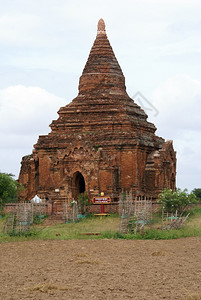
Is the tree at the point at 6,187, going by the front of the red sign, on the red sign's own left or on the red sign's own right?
on the red sign's own right

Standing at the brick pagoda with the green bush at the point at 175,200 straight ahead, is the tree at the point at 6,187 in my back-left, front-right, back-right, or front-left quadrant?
back-right

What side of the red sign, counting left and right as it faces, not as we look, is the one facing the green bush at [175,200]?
left

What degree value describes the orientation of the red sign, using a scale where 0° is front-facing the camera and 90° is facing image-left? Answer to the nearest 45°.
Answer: approximately 0°
